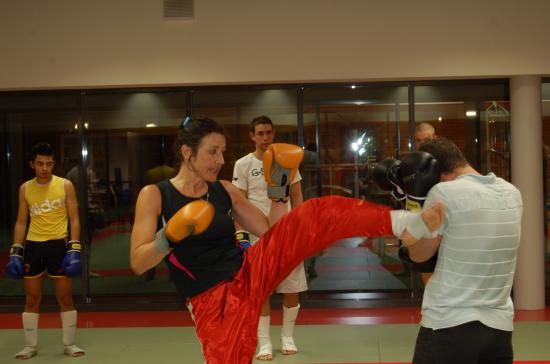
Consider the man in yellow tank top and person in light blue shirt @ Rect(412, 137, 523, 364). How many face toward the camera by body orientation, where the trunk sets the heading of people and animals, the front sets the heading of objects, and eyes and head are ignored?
1

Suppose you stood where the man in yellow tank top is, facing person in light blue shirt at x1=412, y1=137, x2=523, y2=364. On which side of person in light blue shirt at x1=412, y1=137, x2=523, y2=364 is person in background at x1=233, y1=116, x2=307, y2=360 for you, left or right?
left

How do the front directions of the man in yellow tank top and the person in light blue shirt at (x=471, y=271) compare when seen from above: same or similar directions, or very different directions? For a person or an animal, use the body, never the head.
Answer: very different directions

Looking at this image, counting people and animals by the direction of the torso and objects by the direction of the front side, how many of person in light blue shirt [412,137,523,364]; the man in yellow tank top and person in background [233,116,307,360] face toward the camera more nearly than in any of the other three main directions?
2

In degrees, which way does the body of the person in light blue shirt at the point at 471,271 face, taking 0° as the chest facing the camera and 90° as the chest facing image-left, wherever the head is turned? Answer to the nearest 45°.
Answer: approximately 135°

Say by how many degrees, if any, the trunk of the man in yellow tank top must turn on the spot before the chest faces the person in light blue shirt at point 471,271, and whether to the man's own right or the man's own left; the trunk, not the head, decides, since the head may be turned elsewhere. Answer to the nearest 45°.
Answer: approximately 45° to the man's own left

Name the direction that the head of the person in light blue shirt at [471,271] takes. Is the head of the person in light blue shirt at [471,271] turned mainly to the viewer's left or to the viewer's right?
to the viewer's left

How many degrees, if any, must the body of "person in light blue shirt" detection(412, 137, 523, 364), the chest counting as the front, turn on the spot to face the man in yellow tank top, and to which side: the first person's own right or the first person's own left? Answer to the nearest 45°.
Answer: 0° — they already face them
